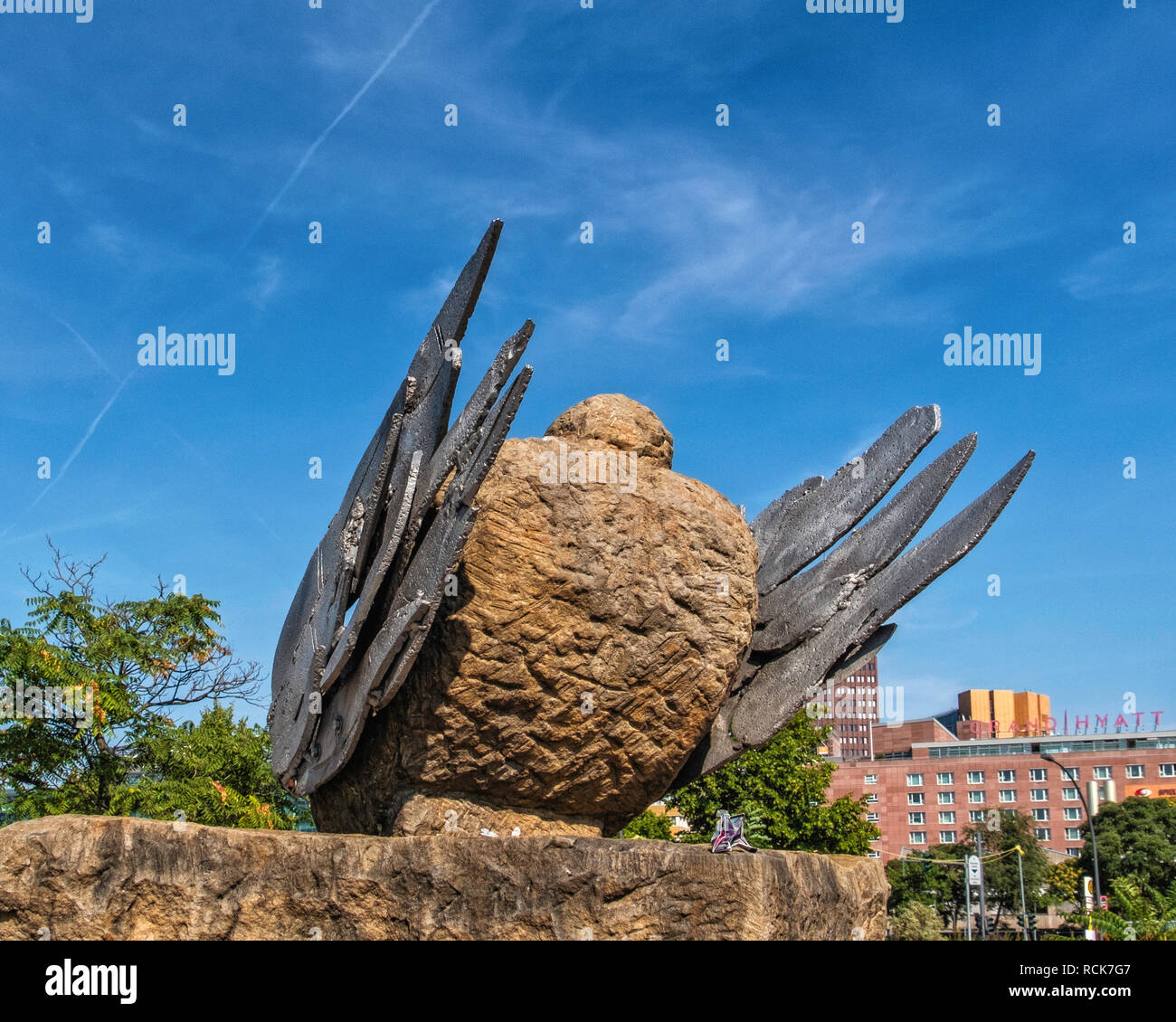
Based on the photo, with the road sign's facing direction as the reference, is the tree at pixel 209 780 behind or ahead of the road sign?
ahead

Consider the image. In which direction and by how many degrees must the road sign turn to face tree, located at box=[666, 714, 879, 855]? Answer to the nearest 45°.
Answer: approximately 90° to its right

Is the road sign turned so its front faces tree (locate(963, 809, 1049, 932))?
no

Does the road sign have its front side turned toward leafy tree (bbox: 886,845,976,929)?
no

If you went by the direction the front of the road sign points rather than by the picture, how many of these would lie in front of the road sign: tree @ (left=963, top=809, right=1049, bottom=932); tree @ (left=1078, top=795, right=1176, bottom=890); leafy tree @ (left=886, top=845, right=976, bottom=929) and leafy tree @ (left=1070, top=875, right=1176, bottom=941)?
1

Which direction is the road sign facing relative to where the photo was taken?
toward the camera

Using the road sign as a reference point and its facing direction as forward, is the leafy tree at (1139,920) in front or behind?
in front
